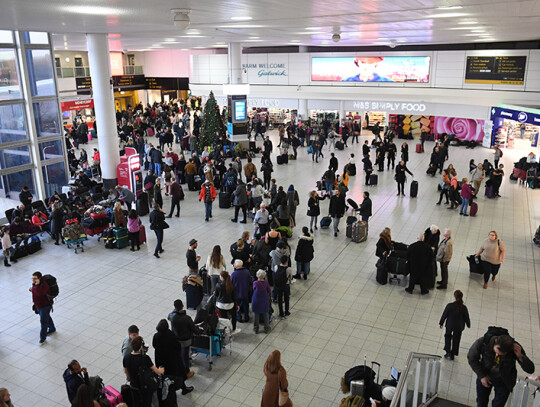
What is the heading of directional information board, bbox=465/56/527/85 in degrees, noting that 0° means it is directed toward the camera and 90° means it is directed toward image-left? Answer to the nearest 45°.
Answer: approximately 0°

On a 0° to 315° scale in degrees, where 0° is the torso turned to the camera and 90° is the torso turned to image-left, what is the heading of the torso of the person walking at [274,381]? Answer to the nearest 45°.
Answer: approximately 180°

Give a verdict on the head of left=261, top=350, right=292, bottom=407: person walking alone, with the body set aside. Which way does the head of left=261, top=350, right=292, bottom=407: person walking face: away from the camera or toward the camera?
away from the camera

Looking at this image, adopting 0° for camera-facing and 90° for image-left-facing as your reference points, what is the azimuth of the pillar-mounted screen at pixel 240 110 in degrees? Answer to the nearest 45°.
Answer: approximately 0°

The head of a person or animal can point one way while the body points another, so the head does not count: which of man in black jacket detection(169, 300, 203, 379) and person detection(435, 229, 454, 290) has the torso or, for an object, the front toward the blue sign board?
the man in black jacket

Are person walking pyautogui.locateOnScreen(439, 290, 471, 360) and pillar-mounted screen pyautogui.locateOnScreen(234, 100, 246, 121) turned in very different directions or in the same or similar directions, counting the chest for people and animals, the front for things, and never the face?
very different directions

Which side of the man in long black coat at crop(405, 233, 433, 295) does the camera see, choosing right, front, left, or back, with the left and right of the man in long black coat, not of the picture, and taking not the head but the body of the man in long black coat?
back

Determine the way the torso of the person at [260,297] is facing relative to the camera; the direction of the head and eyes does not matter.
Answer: away from the camera
